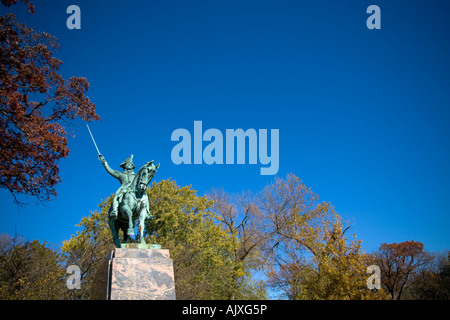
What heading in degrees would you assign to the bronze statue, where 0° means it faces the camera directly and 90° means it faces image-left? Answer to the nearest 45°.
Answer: approximately 315°

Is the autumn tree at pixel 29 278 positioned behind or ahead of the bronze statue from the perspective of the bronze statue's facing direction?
behind

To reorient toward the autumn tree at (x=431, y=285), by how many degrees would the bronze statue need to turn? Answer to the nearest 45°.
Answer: approximately 90° to its left
